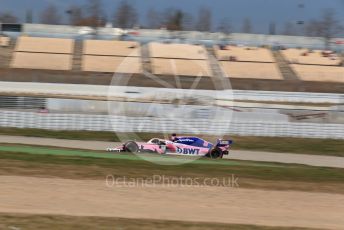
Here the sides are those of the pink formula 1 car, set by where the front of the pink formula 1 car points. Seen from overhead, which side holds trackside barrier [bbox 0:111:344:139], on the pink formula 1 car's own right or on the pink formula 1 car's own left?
on the pink formula 1 car's own right

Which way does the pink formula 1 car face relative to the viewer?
to the viewer's left
